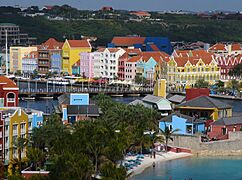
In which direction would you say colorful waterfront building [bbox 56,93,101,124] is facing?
toward the camera

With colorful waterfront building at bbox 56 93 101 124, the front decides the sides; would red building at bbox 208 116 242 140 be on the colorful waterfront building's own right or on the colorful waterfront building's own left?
on the colorful waterfront building's own left

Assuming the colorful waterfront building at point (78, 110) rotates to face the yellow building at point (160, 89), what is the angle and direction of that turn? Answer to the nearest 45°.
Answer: approximately 135° to its left

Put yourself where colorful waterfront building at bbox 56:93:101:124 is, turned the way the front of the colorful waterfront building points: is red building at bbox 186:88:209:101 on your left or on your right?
on your left

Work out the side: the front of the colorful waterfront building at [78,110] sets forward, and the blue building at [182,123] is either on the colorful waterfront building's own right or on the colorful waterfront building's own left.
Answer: on the colorful waterfront building's own left

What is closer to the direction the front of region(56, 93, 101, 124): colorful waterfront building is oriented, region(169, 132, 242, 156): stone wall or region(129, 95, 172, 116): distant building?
the stone wall

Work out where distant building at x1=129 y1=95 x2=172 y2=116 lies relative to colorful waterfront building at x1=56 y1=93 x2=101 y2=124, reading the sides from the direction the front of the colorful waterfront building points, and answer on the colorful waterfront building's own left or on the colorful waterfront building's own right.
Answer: on the colorful waterfront building's own left

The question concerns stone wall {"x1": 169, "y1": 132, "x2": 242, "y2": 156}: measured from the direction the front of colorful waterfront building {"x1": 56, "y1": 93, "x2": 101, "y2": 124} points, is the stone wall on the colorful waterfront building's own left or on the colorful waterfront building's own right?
on the colorful waterfront building's own left
